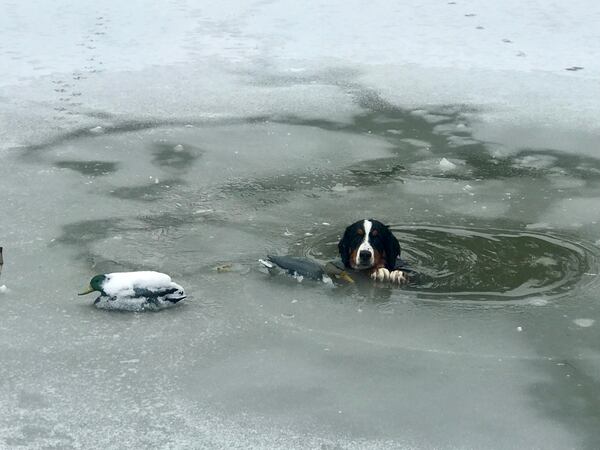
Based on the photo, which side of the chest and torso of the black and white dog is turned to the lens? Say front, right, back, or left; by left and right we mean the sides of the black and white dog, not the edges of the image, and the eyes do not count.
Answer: front

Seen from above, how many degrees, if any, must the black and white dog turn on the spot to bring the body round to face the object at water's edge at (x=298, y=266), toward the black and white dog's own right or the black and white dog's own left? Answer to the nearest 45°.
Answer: approximately 45° to the black and white dog's own right
